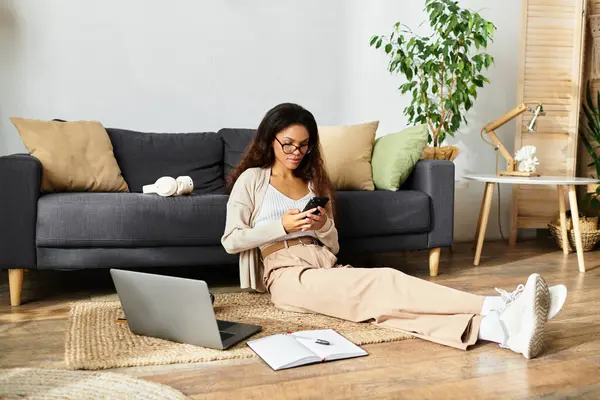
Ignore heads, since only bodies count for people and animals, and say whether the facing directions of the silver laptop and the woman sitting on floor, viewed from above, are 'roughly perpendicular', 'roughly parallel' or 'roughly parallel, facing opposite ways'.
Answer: roughly perpendicular

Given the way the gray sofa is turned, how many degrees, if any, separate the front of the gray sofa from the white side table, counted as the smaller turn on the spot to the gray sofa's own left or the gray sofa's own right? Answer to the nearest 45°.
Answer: approximately 90° to the gray sofa's own left

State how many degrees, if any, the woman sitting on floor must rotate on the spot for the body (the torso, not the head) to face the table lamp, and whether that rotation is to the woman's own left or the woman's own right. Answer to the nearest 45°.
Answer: approximately 90° to the woman's own left

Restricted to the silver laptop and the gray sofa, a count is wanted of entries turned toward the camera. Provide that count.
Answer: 1

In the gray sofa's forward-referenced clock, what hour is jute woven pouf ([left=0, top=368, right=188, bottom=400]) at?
The jute woven pouf is roughly at 12 o'clock from the gray sofa.

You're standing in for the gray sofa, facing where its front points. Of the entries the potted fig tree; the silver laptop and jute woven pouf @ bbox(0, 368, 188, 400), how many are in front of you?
2

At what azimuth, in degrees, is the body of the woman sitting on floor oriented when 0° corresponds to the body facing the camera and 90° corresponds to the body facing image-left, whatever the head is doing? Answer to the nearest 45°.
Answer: approximately 315°

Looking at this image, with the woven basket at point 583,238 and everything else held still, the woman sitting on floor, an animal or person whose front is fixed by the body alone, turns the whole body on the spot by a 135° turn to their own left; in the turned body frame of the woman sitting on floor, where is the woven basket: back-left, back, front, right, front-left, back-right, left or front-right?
front-right

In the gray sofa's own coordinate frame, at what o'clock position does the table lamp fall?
The table lamp is roughly at 8 o'clock from the gray sofa.

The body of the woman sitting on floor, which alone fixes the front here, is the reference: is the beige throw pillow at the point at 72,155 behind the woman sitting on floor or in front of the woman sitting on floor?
behind

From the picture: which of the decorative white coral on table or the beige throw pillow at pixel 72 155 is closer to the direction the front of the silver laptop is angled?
the decorative white coral on table

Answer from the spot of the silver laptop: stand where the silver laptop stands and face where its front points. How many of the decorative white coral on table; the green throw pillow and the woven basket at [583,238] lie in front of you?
3

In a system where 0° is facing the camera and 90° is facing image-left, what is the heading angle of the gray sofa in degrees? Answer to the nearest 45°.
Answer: approximately 0°

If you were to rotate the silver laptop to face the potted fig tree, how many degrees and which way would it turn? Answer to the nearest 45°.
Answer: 0° — it already faces it

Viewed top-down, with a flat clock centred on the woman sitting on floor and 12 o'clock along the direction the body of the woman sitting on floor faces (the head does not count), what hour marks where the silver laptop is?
The silver laptop is roughly at 3 o'clock from the woman sitting on floor.
